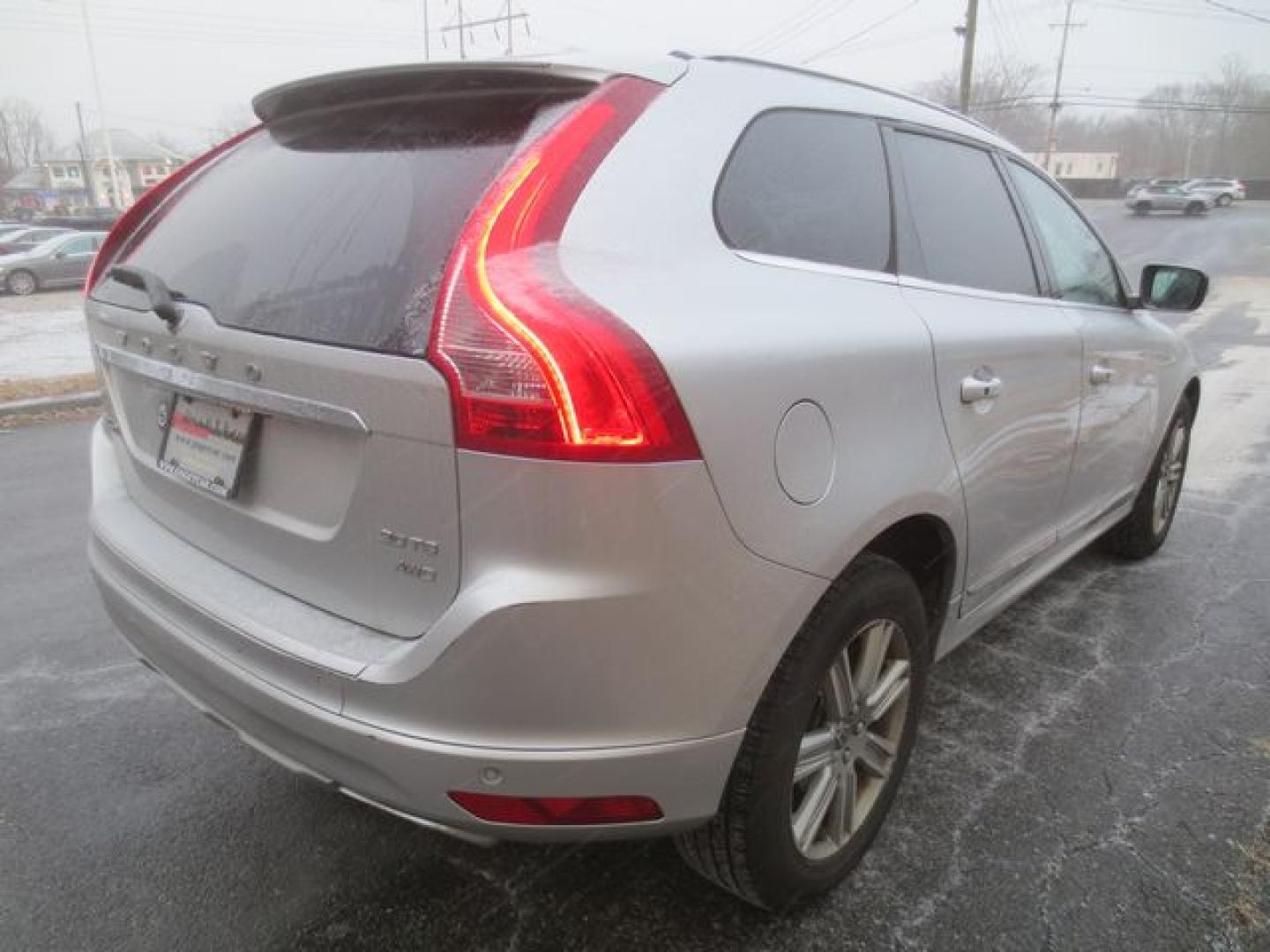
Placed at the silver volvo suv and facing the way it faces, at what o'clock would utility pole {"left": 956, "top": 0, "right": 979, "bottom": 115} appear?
The utility pole is roughly at 11 o'clock from the silver volvo suv.

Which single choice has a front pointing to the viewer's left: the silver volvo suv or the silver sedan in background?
the silver sedan in background

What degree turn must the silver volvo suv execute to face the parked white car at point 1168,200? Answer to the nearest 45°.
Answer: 0° — it already faces it

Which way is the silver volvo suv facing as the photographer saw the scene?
facing away from the viewer and to the right of the viewer

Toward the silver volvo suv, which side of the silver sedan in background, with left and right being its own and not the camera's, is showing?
left

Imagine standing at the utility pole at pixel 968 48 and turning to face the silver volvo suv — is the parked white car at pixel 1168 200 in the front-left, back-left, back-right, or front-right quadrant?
back-left

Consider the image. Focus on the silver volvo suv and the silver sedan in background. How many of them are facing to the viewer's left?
1

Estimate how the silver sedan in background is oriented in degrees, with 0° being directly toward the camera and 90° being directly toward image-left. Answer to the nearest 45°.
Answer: approximately 90°

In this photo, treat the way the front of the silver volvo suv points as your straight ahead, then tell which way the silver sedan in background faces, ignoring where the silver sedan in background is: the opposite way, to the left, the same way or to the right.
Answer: the opposite way

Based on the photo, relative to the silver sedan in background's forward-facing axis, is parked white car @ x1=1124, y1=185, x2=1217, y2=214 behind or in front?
behind

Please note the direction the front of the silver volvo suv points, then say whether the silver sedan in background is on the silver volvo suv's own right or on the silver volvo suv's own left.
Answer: on the silver volvo suv's own left

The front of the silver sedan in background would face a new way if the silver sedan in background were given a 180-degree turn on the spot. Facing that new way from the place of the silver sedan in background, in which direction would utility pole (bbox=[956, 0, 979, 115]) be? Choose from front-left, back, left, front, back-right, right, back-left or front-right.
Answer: front
